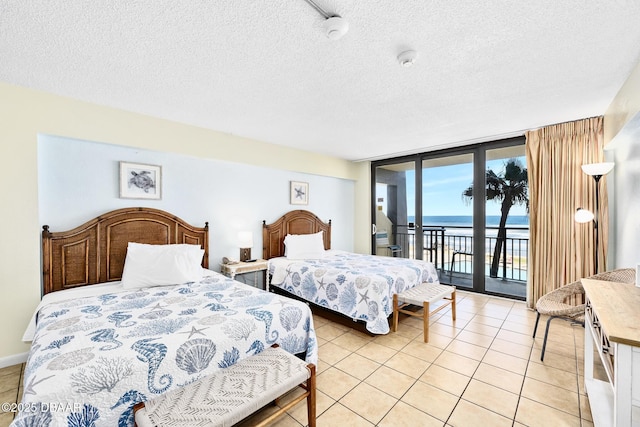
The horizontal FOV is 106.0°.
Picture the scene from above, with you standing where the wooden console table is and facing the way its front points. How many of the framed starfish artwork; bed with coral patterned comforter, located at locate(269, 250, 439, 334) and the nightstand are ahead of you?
3

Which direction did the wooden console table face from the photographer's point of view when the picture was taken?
facing to the left of the viewer

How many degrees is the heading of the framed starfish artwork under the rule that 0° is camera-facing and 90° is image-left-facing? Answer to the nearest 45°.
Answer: approximately 315°

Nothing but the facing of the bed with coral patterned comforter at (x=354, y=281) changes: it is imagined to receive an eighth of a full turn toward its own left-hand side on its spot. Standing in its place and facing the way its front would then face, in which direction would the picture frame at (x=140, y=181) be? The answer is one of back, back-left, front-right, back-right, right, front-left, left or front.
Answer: back

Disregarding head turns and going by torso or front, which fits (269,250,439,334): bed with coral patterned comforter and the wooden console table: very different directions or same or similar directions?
very different directions

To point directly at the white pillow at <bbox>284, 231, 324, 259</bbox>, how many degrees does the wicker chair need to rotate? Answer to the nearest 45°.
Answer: approximately 45° to its right

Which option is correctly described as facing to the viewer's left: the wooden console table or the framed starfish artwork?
the wooden console table

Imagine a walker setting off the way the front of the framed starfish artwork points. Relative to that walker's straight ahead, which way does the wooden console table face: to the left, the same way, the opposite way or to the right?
the opposite way

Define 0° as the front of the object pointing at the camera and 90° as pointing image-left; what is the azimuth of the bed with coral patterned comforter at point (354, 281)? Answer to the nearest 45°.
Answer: approximately 315°
